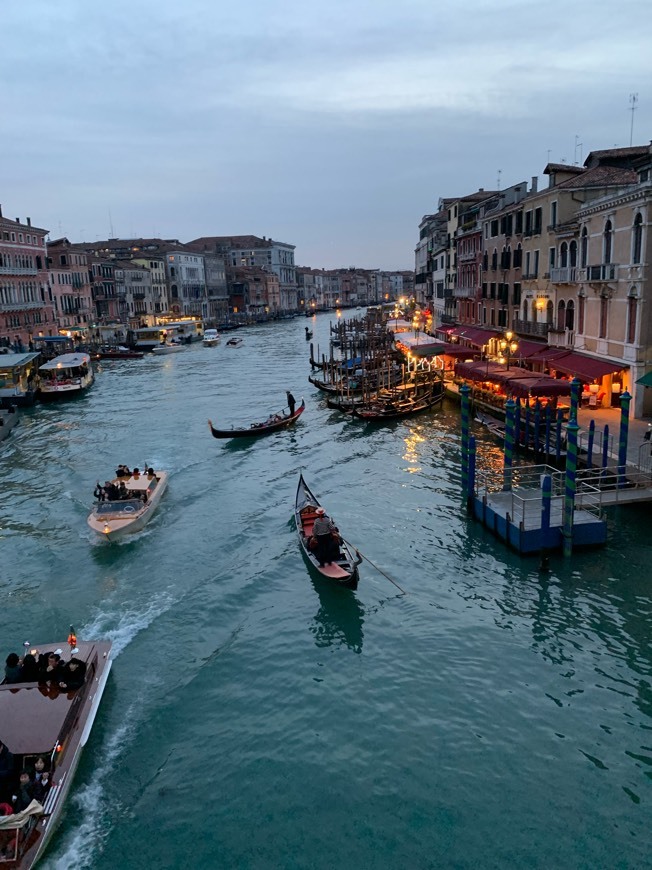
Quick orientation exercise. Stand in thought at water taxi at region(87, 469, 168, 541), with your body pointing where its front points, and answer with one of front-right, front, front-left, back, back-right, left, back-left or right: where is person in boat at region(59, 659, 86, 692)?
front-left

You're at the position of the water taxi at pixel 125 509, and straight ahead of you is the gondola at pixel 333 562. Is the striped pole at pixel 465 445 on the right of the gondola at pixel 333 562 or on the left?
left

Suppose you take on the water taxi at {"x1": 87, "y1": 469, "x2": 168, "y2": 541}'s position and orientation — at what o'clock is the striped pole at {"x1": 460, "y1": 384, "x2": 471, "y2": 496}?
The striped pole is roughly at 8 o'clock from the water taxi.

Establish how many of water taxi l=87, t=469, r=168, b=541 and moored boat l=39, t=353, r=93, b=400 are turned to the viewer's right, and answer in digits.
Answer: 0

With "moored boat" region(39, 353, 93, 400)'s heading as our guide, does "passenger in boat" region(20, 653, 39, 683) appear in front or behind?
in front

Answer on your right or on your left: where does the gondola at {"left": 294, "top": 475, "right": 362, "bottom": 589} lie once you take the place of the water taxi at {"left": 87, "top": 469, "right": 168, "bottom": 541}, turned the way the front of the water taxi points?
on your left

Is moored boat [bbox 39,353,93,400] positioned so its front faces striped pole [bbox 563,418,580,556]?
no

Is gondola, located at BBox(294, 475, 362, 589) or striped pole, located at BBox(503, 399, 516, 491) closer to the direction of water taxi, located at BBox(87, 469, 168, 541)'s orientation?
the gondola

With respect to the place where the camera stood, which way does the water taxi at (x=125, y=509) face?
facing the viewer and to the left of the viewer

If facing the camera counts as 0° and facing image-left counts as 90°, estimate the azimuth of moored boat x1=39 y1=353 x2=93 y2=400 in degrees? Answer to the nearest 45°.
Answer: approximately 45°

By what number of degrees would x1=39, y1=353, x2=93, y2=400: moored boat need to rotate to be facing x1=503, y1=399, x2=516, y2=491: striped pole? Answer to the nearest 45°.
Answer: approximately 45° to its left

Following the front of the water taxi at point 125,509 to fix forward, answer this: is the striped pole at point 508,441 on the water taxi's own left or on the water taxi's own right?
on the water taxi's own left

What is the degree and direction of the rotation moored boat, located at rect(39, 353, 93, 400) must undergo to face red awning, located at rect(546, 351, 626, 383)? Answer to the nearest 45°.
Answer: approximately 90° to its left

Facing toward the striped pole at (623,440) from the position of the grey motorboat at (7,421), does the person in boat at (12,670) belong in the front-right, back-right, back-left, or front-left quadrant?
front-right

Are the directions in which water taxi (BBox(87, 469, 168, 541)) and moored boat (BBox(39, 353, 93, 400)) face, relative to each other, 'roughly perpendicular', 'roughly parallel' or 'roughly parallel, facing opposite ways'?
roughly parallel

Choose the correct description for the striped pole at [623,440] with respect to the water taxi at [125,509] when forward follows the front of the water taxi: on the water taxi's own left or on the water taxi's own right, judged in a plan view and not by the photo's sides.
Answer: on the water taxi's own left

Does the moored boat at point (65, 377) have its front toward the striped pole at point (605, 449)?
no

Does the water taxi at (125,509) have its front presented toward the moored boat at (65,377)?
no

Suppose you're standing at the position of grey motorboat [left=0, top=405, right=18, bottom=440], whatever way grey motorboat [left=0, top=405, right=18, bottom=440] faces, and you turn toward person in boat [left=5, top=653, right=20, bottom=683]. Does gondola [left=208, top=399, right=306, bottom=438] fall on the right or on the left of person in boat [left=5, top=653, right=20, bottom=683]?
left

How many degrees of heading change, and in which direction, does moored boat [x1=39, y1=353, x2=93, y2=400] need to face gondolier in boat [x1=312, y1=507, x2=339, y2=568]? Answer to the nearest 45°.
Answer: approximately 45° to its left

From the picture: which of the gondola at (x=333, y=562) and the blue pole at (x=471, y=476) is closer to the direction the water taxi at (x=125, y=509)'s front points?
the gondola

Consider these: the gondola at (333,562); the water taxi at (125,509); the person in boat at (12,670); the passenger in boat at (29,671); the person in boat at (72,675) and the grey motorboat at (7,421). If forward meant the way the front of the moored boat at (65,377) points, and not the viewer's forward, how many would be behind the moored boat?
0
